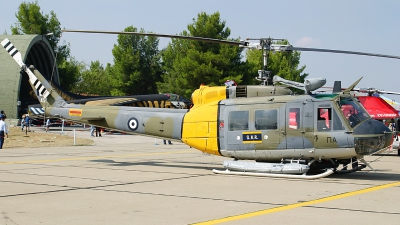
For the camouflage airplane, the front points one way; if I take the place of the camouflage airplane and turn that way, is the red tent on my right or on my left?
on my right

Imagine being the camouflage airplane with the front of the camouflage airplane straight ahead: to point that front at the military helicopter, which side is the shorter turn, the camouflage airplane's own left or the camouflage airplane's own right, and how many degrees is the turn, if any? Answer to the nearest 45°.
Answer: approximately 90° to the camouflage airplane's own right

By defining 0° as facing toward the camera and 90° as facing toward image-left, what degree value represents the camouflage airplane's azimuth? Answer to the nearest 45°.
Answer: approximately 270°
